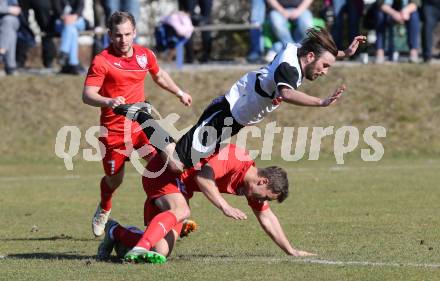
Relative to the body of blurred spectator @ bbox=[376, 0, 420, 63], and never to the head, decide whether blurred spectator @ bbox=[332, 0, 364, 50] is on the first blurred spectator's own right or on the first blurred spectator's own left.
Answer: on the first blurred spectator's own right

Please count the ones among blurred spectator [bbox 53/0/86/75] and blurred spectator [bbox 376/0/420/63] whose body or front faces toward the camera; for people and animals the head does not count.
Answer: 2

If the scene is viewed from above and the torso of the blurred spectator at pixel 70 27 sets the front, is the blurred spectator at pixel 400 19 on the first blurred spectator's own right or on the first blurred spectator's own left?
on the first blurred spectator's own left

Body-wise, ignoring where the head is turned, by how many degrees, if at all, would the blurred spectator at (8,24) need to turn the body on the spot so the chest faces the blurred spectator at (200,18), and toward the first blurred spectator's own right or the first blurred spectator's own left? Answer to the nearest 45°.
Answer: approximately 90° to the first blurred spectator's own left

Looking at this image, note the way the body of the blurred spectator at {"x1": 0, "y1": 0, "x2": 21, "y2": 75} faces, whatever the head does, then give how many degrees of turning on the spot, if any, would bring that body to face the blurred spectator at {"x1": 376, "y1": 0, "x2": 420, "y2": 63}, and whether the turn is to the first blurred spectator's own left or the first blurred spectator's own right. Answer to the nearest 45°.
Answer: approximately 90° to the first blurred spectator's own left

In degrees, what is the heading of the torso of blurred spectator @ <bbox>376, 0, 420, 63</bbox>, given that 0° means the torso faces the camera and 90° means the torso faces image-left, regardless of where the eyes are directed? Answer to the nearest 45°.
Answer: approximately 0°

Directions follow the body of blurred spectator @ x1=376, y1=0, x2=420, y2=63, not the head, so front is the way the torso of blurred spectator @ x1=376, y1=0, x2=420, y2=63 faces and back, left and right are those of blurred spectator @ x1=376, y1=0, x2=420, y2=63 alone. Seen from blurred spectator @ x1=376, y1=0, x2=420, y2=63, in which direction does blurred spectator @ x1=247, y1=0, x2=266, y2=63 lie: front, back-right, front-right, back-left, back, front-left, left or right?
right

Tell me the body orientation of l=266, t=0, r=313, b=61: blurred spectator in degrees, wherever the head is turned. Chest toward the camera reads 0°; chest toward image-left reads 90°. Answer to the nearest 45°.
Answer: approximately 0°

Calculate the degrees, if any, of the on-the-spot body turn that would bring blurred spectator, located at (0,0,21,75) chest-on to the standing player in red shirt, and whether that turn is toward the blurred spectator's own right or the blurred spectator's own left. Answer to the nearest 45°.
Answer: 0° — they already face them
